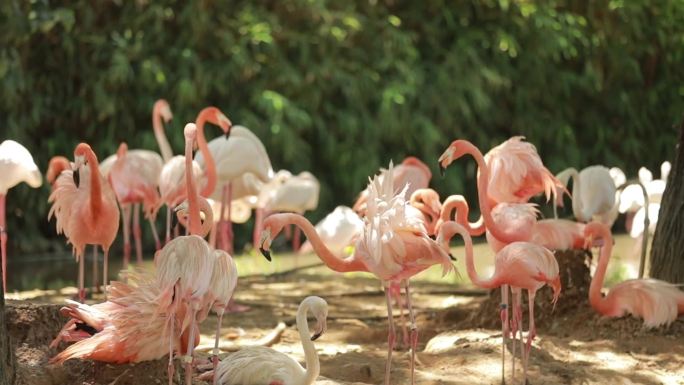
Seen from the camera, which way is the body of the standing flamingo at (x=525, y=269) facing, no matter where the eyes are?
to the viewer's left

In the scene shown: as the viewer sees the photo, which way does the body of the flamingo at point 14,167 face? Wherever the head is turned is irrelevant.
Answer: to the viewer's left

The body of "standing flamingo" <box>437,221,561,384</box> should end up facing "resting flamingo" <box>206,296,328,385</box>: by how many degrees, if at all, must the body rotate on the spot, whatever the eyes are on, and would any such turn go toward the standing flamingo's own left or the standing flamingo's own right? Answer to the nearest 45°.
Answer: approximately 45° to the standing flamingo's own left

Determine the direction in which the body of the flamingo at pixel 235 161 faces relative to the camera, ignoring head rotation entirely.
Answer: to the viewer's left

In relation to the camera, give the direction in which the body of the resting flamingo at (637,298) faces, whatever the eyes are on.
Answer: to the viewer's left

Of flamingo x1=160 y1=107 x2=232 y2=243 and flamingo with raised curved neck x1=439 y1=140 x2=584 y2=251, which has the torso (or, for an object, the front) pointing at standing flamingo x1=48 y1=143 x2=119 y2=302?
the flamingo with raised curved neck

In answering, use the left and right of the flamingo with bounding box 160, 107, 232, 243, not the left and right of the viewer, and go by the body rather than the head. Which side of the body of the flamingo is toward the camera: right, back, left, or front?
right

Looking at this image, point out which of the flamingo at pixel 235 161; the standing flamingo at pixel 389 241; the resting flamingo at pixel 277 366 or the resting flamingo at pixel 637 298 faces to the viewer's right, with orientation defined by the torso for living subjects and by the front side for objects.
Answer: the resting flamingo at pixel 277 366

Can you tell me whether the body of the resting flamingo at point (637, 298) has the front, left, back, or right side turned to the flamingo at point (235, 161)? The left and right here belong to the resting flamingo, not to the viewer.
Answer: front

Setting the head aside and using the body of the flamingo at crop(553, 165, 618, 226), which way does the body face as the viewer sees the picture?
to the viewer's left

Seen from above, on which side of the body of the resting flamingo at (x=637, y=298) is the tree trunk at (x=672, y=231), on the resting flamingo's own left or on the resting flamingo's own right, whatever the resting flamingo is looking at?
on the resting flamingo's own right

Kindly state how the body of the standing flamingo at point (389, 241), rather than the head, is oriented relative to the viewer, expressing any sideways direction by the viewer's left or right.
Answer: facing to the left of the viewer

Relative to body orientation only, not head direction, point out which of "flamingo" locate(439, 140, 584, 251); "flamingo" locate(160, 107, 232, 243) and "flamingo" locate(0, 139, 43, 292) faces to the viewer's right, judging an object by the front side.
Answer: "flamingo" locate(160, 107, 232, 243)

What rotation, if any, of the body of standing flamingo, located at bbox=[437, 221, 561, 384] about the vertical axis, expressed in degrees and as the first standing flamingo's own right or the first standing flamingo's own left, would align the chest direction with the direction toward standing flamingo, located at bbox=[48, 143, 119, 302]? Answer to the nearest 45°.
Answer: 0° — it already faces it
